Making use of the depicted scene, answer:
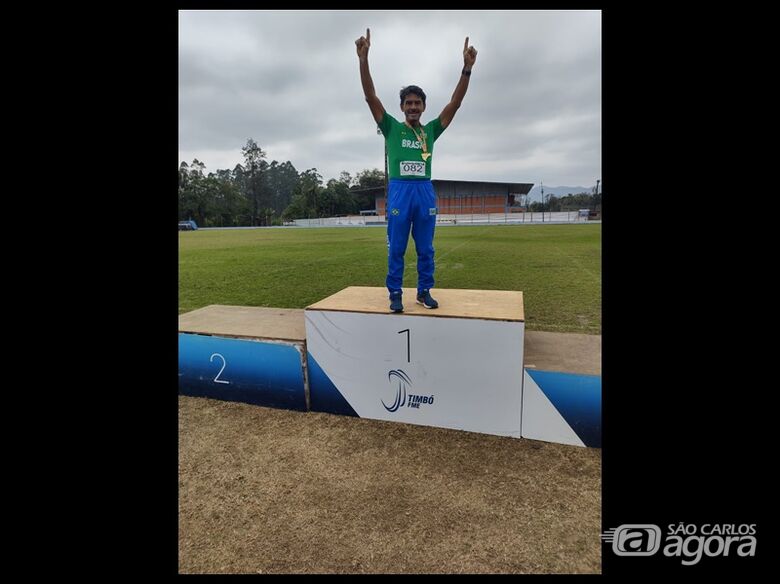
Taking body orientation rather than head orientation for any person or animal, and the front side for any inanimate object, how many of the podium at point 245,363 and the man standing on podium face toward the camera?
2

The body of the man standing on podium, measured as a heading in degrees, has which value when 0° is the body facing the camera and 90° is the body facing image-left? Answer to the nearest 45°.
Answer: approximately 0°
